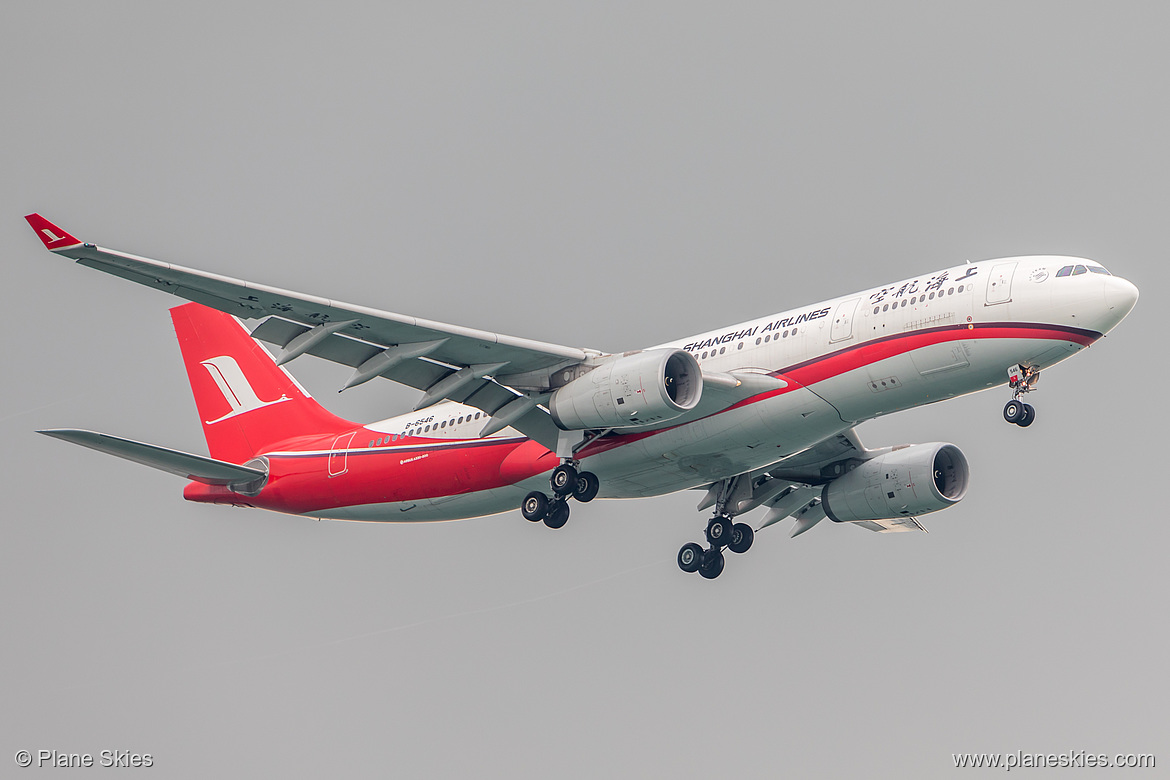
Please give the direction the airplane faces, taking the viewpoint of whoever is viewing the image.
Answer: facing the viewer and to the right of the viewer
